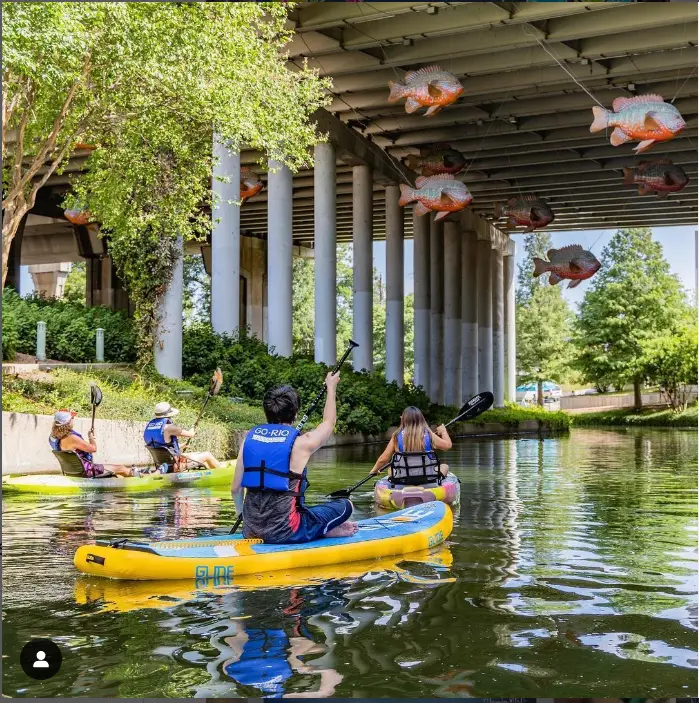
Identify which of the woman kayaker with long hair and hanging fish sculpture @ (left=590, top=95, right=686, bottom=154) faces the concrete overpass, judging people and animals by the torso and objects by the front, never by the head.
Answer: the woman kayaker with long hair

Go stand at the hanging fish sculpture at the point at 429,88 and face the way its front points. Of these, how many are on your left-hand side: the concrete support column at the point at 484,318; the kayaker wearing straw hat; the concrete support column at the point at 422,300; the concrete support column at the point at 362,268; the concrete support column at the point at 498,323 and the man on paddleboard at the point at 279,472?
4

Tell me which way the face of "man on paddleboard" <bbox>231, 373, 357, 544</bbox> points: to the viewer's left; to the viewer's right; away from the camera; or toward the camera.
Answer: away from the camera

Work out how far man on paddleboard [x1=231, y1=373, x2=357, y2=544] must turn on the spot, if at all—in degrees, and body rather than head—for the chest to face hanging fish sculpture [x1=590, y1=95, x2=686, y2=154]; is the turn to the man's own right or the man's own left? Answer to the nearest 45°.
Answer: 0° — they already face it

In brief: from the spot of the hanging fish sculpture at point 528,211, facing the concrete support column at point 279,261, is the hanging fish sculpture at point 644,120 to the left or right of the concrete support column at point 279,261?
left

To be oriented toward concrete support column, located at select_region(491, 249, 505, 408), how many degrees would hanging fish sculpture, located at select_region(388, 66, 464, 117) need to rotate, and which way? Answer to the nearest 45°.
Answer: approximately 90° to its left

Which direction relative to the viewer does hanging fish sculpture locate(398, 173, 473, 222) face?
to the viewer's right

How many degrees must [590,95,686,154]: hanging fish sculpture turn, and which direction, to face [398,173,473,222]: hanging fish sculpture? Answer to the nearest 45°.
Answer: approximately 135° to its left

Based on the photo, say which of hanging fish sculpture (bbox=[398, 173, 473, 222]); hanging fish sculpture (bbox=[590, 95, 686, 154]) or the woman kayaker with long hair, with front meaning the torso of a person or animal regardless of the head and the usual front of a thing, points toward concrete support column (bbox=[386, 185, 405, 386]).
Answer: the woman kayaker with long hair

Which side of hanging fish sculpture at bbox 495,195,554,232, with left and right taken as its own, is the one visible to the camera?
right

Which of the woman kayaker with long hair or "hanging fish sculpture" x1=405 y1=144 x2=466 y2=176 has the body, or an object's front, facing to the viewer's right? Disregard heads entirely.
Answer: the hanging fish sculpture

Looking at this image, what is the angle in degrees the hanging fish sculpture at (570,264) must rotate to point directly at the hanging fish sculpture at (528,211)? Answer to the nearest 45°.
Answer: approximately 135° to its left

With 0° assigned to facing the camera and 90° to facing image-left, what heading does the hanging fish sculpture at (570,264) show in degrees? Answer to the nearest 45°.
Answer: approximately 270°

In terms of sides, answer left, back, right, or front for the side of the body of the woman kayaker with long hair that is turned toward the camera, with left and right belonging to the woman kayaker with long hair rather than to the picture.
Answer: back
